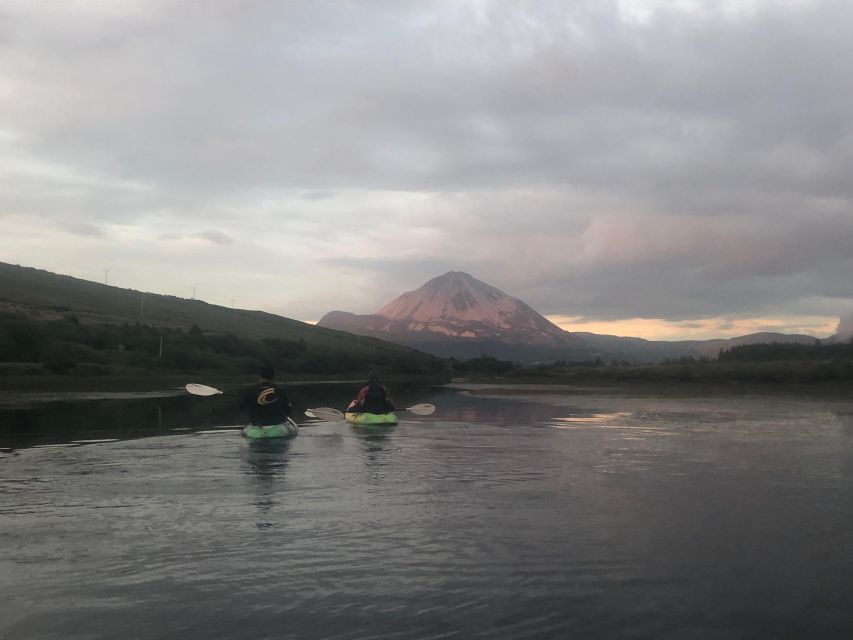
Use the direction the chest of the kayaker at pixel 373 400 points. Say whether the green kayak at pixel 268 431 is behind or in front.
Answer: behind

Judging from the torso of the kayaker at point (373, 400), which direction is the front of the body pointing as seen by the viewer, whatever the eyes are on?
away from the camera

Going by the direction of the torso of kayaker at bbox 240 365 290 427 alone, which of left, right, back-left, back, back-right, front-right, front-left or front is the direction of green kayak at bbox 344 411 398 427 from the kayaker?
front-right

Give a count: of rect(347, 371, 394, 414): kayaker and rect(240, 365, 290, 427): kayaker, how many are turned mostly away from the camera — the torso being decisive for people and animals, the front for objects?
2

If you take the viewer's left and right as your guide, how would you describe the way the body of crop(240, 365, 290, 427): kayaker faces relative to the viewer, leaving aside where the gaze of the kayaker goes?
facing away from the viewer

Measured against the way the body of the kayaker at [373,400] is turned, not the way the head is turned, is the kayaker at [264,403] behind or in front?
behind

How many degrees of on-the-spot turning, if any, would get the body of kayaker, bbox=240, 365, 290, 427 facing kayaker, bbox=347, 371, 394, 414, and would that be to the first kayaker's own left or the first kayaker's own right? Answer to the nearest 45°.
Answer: approximately 45° to the first kayaker's own right
